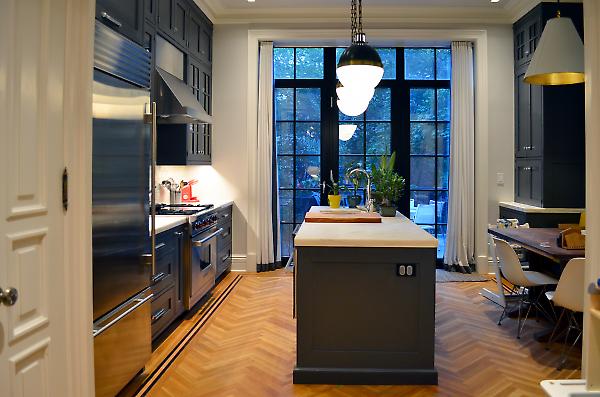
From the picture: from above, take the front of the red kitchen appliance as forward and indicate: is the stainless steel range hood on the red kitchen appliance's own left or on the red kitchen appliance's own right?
on the red kitchen appliance's own right

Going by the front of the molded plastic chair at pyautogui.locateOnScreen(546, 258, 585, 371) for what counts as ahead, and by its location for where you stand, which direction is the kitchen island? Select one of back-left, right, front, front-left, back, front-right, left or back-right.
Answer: left

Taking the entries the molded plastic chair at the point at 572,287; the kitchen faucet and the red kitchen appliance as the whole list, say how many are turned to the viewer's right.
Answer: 1

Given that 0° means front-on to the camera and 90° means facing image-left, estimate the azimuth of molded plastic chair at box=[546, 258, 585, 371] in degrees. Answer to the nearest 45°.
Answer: approximately 135°

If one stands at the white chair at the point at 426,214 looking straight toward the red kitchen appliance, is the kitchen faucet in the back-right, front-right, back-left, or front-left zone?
front-left

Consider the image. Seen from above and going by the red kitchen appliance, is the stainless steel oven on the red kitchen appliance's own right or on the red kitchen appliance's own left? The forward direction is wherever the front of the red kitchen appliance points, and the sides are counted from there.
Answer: on the red kitchen appliance's own right

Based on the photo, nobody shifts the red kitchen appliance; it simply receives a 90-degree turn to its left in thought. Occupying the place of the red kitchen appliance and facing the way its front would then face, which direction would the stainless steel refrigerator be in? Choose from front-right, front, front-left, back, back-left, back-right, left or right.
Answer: back

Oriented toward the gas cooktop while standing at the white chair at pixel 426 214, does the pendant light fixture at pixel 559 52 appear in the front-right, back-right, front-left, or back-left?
front-left

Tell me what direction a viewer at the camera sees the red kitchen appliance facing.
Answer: facing to the right of the viewer
